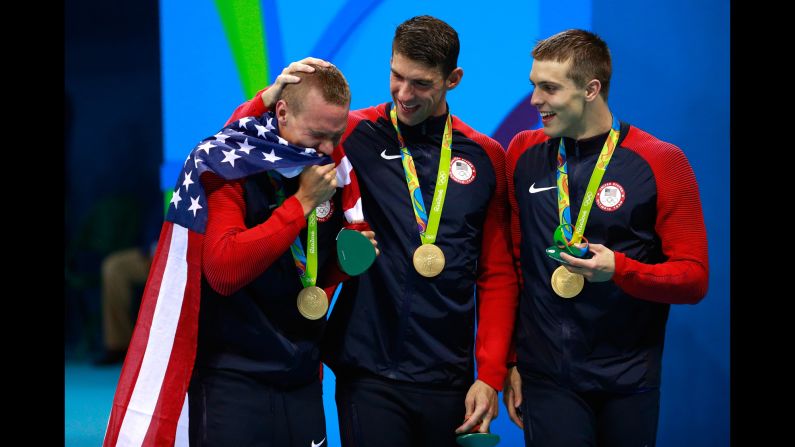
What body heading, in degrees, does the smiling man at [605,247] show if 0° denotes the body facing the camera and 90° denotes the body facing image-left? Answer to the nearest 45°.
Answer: approximately 45°

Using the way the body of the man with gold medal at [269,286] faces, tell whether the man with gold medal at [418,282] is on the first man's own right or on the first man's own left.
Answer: on the first man's own left

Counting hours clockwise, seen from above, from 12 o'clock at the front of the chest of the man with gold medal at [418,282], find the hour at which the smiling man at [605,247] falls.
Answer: The smiling man is roughly at 9 o'clock from the man with gold medal.

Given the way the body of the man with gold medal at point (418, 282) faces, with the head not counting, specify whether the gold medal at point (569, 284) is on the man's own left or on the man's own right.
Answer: on the man's own left

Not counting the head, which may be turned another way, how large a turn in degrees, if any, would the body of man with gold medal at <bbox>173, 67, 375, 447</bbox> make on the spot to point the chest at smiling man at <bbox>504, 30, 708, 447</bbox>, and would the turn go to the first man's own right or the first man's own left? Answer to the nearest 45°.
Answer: approximately 45° to the first man's own left

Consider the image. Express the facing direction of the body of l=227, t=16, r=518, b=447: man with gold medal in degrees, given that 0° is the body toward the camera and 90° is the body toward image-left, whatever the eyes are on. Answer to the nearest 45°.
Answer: approximately 0°

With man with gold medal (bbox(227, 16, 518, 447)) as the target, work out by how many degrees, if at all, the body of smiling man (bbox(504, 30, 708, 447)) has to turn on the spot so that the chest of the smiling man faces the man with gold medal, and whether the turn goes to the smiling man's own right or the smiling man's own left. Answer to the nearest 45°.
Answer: approximately 45° to the smiling man's own right

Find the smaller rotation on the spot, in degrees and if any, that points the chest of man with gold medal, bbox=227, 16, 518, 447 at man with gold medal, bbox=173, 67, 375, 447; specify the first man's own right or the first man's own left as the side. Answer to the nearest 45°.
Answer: approximately 45° to the first man's own right
